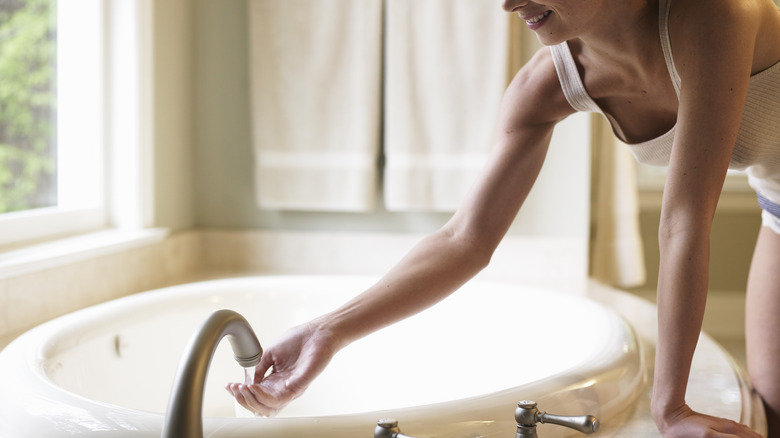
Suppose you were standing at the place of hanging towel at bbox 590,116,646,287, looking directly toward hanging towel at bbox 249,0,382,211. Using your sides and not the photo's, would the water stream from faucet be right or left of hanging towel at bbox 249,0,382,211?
left

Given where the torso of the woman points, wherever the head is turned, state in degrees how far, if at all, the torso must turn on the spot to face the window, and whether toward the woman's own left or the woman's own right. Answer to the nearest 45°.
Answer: approximately 90° to the woman's own right

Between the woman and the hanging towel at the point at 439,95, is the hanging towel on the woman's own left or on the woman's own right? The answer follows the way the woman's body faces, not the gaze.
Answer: on the woman's own right

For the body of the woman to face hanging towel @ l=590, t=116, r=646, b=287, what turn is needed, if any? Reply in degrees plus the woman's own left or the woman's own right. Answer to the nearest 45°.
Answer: approximately 135° to the woman's own right

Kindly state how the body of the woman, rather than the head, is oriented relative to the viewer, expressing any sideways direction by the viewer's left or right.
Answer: facing the viewer and to the left of the viewer
